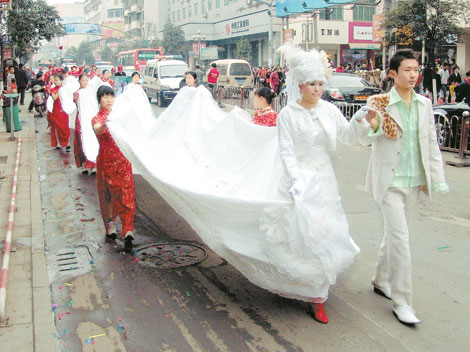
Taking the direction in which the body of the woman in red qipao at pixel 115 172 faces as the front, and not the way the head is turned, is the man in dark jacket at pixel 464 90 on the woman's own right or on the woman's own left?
on the woman's own left

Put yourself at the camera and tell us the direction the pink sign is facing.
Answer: facing the viewer

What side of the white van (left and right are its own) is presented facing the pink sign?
left

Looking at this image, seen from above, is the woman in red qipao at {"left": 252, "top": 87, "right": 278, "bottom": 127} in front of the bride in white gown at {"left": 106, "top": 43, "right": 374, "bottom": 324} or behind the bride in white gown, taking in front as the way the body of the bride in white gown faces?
behind

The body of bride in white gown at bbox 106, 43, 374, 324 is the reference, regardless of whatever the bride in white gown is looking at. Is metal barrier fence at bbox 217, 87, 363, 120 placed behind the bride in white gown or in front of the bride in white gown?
behind

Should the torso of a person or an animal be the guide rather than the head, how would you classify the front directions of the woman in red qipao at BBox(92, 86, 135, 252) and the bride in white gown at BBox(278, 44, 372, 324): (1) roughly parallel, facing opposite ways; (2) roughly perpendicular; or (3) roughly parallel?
roughly parallel

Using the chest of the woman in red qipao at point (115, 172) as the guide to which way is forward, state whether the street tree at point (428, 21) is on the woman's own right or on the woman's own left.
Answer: on the woman's own left

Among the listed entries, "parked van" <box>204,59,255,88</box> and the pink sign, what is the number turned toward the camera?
1
